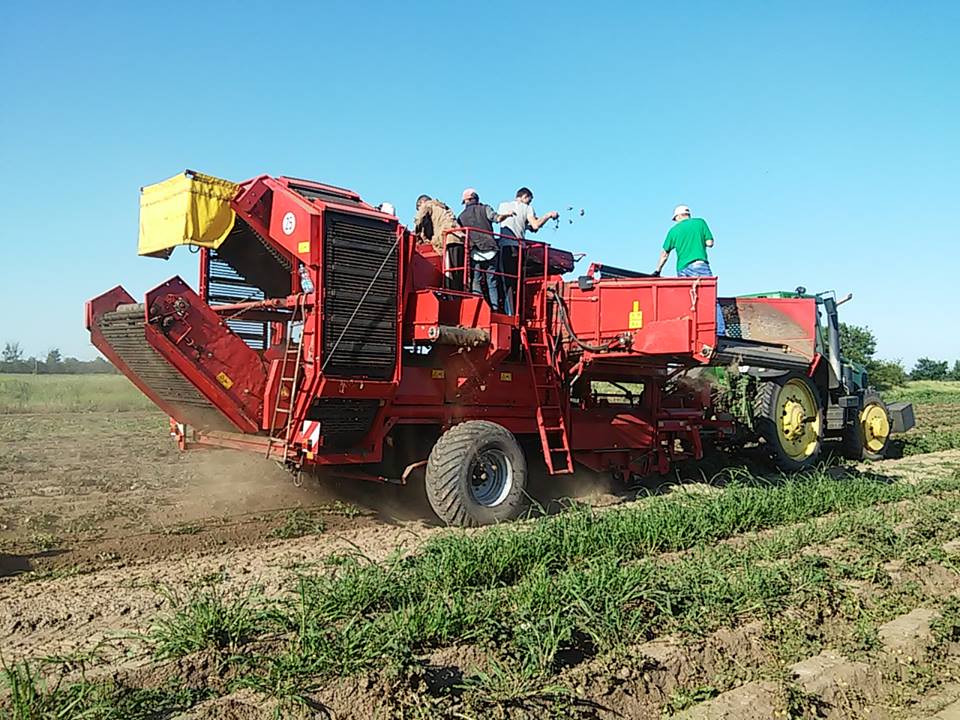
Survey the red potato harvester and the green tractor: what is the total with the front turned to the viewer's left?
0

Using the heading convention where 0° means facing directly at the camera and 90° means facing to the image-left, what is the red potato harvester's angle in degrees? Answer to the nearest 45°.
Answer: approximately 225°

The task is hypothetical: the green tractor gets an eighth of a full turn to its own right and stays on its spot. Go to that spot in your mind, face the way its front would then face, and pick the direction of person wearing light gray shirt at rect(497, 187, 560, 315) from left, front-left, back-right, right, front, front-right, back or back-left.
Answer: back-right

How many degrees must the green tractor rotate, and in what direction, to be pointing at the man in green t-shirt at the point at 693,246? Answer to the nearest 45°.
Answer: approximately 180°

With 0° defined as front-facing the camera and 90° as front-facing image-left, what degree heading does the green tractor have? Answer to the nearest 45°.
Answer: approximately 225°

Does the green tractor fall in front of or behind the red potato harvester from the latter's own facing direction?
in front
